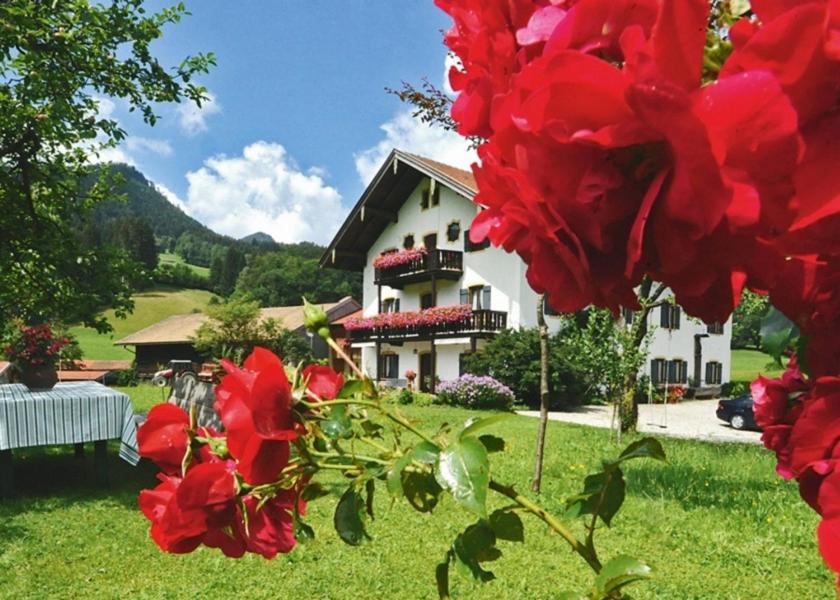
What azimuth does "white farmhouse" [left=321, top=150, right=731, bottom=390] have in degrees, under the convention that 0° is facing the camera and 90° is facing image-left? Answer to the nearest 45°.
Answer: approximately 45°

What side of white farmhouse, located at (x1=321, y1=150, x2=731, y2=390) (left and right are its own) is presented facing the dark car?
left

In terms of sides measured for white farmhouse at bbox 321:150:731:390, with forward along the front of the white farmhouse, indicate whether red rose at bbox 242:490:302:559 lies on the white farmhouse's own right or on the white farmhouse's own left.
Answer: on the white farmhouse's own left

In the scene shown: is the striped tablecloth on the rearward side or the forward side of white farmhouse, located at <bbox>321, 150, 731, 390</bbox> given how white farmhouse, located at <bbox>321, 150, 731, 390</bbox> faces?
on the forward side

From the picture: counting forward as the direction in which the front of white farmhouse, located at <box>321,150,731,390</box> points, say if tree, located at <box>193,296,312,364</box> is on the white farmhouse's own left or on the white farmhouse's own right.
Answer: on the white farmhouse's own right

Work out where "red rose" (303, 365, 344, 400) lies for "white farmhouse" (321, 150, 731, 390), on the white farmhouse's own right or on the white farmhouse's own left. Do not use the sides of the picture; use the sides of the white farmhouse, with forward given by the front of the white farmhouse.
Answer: on the white farmhouse's own left

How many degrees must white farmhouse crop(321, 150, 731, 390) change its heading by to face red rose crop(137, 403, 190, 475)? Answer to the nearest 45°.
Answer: approximately 45° to its left

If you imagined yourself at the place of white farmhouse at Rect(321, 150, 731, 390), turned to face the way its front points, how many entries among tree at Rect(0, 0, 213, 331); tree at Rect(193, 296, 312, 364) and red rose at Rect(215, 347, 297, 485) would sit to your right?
1

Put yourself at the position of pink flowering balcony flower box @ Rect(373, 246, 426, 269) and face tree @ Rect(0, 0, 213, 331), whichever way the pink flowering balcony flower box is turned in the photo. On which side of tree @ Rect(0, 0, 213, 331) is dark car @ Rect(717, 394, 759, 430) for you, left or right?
left
